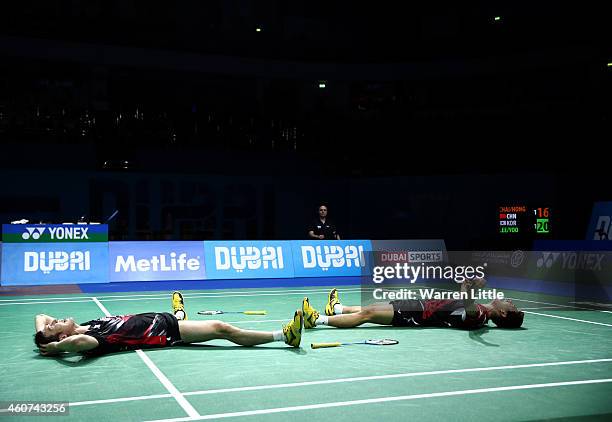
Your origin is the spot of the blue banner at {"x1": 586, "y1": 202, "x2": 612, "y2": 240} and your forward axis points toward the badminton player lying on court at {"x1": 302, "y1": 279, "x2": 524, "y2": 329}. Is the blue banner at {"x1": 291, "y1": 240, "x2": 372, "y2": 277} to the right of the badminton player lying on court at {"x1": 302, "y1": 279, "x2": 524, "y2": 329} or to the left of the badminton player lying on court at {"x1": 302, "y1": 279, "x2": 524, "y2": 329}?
right

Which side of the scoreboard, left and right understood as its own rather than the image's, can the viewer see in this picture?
front

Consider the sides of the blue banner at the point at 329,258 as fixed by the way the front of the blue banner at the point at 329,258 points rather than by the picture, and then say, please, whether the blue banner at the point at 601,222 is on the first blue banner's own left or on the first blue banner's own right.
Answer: on the first blue banner's own left

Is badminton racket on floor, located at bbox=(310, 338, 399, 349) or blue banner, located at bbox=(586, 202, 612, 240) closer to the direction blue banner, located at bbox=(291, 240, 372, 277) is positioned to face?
the badminton racket on floor

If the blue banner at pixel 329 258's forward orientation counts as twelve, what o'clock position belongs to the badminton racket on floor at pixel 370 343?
The badminton racket on floor is roughly at 12 o'clock from the blue banner.

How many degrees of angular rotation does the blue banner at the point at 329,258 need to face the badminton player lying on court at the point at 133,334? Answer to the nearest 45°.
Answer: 0° — it already faces them

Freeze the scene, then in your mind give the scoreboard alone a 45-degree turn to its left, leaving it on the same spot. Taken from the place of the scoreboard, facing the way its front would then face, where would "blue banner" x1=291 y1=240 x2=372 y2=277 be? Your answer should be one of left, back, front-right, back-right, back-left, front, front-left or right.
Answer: right

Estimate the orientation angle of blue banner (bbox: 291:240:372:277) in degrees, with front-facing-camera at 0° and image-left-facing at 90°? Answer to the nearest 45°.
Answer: approximately 0°

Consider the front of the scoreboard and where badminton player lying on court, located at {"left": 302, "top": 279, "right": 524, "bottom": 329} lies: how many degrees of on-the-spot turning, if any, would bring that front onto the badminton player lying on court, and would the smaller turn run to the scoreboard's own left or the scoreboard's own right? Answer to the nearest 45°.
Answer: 0° — it already faces them

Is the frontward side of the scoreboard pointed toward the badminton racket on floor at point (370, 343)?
yes
